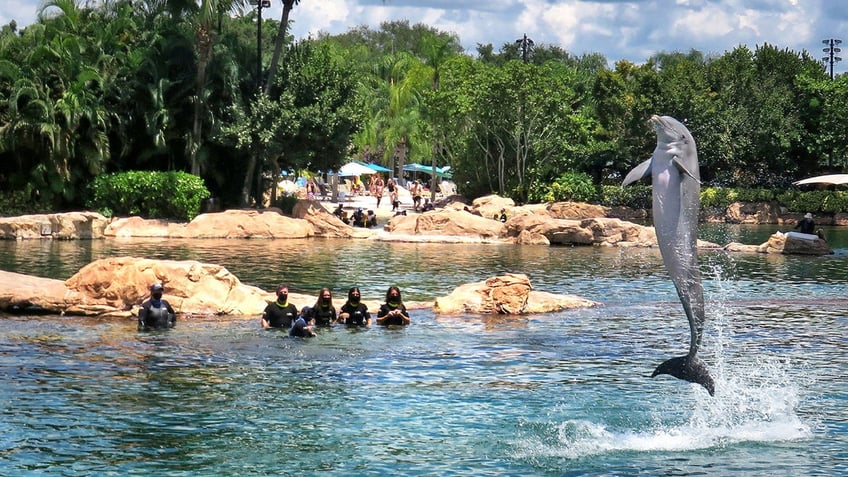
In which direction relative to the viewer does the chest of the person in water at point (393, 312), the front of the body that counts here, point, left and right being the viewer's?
facing the viewer

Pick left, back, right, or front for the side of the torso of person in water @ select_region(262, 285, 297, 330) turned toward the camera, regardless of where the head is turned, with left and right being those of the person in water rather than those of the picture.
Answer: front

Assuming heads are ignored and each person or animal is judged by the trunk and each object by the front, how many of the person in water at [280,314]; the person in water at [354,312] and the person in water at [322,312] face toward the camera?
3

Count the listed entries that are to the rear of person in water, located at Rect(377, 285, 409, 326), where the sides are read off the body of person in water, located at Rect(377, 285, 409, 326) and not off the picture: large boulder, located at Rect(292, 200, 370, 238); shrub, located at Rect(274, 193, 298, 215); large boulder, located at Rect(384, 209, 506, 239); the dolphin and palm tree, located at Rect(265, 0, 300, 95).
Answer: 4

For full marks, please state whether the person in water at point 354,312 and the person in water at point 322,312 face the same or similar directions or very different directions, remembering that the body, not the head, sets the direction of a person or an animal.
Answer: same or similar directions

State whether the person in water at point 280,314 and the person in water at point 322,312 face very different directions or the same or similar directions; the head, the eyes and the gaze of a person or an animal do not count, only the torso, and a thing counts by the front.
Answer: same or similar directions

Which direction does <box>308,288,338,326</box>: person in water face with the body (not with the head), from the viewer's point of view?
toward the camera

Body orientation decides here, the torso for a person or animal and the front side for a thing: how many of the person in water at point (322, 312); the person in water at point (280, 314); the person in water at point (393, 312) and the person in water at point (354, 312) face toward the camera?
4

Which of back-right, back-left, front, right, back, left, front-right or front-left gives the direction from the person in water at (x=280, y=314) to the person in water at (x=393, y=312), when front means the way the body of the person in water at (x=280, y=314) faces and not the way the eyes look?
left

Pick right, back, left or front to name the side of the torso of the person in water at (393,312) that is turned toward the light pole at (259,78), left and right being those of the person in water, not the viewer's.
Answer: back

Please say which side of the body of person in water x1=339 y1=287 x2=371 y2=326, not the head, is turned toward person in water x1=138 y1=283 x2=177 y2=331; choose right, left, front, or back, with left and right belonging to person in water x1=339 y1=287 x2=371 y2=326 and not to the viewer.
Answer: right

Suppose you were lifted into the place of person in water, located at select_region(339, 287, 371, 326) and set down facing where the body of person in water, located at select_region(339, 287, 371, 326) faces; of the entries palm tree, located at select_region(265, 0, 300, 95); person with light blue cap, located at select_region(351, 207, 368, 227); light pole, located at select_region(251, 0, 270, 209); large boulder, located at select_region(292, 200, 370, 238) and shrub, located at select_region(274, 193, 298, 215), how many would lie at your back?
5

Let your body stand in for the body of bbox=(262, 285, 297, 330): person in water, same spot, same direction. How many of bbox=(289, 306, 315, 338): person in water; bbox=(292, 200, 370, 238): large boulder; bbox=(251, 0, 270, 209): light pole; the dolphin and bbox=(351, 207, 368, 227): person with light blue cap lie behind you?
3
